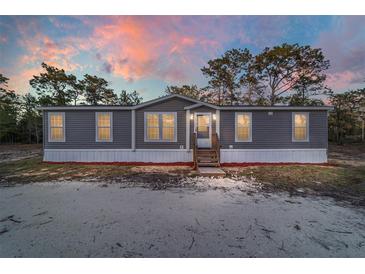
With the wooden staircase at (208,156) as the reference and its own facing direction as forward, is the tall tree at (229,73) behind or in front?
behind

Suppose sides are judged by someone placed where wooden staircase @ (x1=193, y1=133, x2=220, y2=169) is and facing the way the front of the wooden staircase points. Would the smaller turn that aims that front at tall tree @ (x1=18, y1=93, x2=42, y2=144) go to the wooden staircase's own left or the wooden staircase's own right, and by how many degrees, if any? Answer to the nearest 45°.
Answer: approximately 135° to the wooden staircase's own right

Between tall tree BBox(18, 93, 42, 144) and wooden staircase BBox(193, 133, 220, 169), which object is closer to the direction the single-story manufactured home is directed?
the wooden staircase

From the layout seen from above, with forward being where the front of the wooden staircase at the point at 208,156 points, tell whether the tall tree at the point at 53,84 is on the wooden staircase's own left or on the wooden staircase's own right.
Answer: on the wooden staircase's own right

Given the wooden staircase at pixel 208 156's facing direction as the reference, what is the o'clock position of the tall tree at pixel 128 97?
The tall tree is roughly at 5 o'clock from the wooden staircase.

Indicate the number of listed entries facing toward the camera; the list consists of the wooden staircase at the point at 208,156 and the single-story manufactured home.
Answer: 2

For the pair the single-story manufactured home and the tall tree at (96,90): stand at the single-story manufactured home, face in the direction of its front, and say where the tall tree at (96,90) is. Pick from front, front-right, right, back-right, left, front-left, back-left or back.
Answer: back-right

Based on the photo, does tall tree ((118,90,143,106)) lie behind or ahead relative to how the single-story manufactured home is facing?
behind

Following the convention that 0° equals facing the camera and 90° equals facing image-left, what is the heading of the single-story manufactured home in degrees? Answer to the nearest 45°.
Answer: approximately 0°

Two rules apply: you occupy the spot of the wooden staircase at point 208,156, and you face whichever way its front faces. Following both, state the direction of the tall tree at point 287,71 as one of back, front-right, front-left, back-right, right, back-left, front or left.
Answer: back-left
